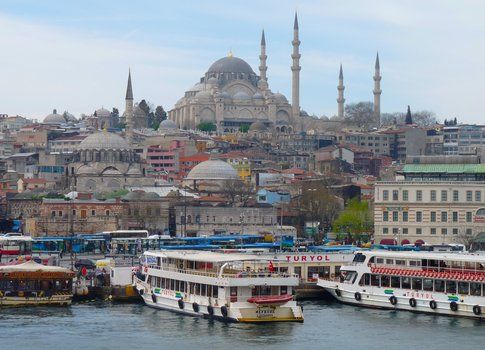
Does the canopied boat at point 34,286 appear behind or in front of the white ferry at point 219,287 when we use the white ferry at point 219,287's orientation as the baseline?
in front

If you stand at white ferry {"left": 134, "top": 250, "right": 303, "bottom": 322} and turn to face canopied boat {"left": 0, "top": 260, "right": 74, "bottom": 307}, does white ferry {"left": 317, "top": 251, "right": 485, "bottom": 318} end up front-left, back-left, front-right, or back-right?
back-right

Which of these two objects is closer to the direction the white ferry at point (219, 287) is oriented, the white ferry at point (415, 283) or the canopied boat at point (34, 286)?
the canopied boat

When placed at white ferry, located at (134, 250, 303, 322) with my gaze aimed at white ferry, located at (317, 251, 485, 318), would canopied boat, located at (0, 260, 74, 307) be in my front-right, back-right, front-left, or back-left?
back-left

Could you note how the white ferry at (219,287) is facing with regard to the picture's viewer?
facing away from the viewer and to the left of the viewer

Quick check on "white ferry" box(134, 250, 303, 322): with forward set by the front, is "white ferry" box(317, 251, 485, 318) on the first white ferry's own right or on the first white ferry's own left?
on the first white ferry's own right
